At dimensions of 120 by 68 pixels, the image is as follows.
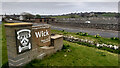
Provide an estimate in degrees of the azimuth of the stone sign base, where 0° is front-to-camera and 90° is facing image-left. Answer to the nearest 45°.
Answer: approximately 315°
